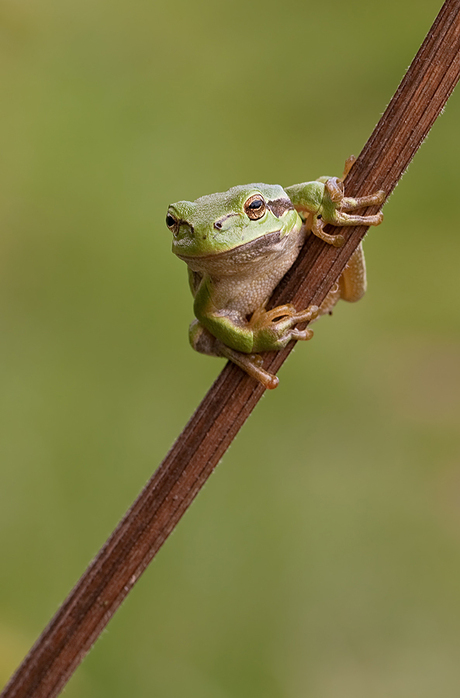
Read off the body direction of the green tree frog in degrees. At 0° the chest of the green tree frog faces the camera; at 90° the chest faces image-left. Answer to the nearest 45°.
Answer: approximately 45°
